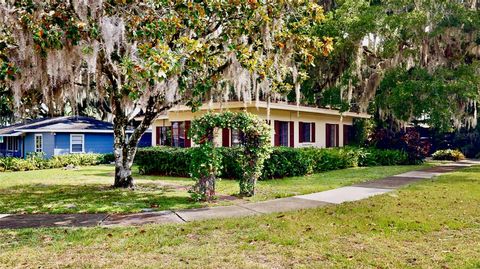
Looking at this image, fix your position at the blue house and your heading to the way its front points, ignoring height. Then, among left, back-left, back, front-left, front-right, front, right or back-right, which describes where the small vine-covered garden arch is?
front-left

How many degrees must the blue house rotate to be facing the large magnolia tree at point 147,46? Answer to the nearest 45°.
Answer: approximately 45° to its left

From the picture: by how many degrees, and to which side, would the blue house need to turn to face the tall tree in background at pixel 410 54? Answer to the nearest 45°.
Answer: approximately 90° to its left

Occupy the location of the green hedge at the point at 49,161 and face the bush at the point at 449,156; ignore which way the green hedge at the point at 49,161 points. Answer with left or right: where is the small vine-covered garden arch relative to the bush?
right

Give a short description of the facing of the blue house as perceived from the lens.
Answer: facing the viewer and to the left of the viewer

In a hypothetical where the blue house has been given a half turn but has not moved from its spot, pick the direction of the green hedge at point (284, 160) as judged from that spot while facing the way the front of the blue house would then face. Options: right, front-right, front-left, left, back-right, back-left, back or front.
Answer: right

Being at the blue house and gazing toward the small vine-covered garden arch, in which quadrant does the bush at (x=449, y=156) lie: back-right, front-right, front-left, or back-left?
front-left

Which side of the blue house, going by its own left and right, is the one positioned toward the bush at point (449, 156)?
left

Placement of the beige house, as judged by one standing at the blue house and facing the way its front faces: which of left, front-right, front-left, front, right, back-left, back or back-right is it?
left
